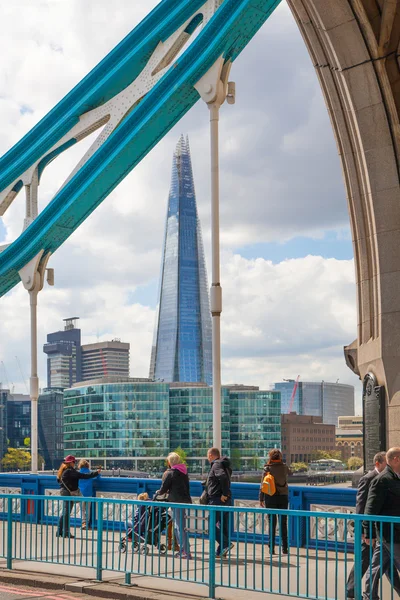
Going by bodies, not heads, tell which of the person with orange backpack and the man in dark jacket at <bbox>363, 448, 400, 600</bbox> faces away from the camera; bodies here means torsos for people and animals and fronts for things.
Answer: the person with orange backpack

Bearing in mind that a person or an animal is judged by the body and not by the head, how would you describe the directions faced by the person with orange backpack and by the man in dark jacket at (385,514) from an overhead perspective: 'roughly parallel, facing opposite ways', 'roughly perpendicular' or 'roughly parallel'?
roughly perpendicular

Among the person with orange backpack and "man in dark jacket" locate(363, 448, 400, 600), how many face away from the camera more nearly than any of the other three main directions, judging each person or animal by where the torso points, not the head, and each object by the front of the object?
1

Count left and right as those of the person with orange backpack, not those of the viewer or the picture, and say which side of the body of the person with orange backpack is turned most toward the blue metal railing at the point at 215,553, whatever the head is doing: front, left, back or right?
back

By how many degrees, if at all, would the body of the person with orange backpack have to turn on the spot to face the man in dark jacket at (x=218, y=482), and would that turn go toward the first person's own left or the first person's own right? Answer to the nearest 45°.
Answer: approximately 135° to the first person's own left

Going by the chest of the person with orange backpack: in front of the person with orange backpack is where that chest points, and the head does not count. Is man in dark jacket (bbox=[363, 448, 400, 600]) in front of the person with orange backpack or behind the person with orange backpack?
behind

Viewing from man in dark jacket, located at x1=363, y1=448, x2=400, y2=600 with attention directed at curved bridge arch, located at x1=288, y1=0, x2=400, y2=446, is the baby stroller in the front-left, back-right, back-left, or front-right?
front-left

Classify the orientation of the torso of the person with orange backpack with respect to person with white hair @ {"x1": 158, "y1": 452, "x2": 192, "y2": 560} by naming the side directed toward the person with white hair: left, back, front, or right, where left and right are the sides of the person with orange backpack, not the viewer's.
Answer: left

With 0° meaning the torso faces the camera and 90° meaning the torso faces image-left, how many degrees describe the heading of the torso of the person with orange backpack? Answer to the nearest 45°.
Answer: approximately 180°
